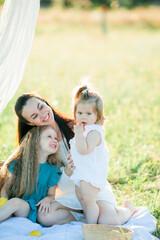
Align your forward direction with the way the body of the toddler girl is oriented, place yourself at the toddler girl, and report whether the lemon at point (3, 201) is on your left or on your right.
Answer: on your right

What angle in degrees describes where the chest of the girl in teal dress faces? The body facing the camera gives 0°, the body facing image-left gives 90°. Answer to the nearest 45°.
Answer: approximately 315°

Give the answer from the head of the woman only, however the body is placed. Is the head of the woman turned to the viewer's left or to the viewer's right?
to the viewer's right
